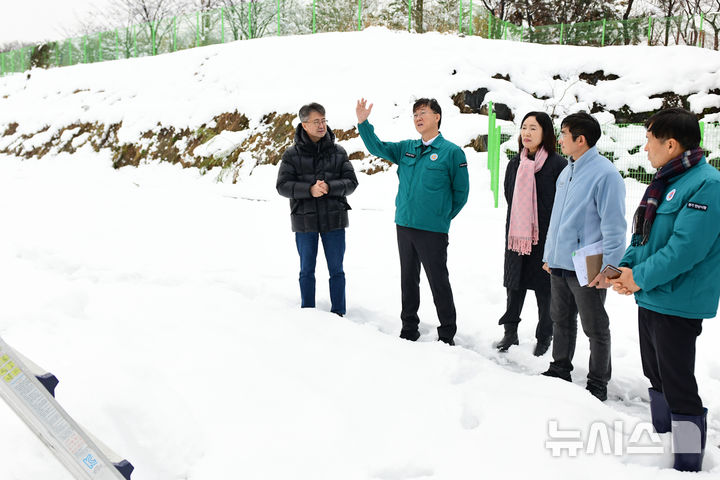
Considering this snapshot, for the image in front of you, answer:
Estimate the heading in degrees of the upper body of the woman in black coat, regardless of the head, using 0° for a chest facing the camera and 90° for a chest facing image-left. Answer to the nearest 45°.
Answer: approximately 45°

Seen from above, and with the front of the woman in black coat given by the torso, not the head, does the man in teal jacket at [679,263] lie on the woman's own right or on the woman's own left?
on the woman's own left

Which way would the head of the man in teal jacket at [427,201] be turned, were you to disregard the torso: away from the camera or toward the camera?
toward the camera

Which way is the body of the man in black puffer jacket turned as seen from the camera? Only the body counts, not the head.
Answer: toward the camera

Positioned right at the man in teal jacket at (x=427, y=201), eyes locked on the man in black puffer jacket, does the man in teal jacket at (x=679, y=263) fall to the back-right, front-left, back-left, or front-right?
back-left

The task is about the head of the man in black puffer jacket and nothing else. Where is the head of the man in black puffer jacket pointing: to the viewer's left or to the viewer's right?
to the viewer's right

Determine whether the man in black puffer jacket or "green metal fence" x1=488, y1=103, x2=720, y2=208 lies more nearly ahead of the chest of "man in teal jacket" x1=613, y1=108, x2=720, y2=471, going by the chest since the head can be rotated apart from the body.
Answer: the man in black puffer jacket

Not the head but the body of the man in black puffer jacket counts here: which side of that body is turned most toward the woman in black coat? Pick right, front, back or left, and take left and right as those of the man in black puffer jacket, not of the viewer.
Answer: left

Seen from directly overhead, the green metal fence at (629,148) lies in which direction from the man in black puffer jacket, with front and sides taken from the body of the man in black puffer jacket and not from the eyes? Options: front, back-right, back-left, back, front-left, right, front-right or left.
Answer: back-left

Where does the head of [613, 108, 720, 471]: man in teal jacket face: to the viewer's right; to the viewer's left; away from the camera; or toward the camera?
to the viewer's left

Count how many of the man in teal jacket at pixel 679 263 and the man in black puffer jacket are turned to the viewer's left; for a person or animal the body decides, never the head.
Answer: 1

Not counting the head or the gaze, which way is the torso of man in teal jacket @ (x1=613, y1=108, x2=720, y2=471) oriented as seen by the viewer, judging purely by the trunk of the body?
to the viewer's left
